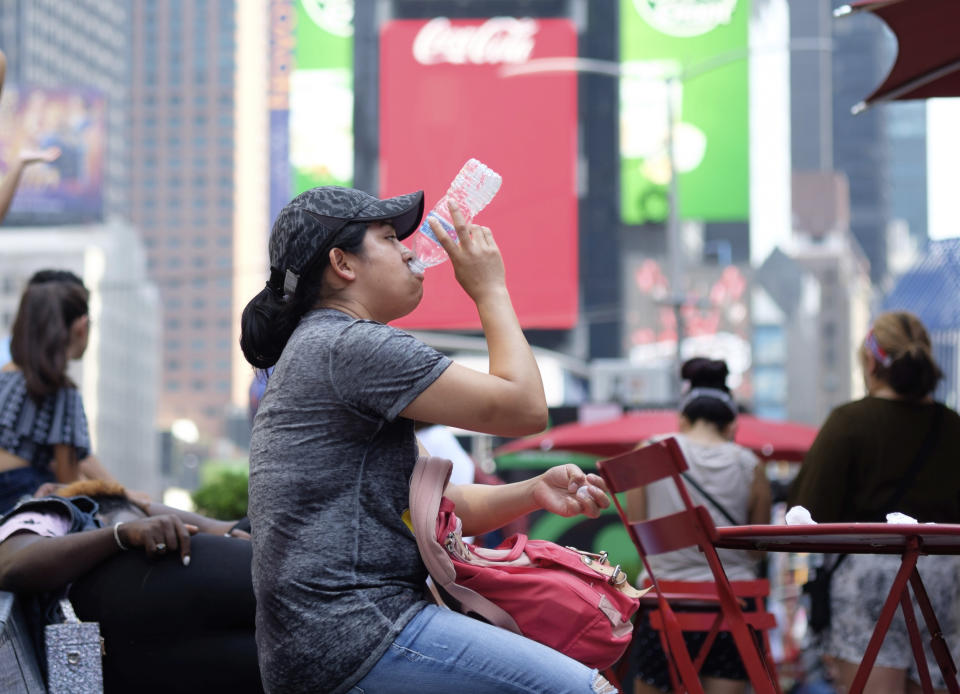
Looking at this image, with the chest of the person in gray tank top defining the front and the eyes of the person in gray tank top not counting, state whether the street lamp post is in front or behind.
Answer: in front

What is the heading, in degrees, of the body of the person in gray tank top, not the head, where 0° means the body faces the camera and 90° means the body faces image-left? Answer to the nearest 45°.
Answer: approximately 180°

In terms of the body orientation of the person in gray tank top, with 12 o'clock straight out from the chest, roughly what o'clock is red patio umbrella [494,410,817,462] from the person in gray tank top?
The red patio umbrella is roughly at 12 o'clock from the person in gray tank top.

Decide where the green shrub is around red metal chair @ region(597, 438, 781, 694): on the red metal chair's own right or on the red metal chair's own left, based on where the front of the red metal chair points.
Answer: on the red metal chair's own left

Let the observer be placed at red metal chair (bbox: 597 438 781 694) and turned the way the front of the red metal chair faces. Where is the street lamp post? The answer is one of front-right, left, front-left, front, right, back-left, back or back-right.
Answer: front-left

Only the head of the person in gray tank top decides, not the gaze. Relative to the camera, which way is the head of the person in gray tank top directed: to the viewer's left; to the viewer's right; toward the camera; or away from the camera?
away from the camera

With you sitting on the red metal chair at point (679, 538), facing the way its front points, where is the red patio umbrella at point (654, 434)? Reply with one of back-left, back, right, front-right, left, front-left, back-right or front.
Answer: front-left

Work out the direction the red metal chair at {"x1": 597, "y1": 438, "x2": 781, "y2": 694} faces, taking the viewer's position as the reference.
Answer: facing away from the viewer and to the right of the viewer
